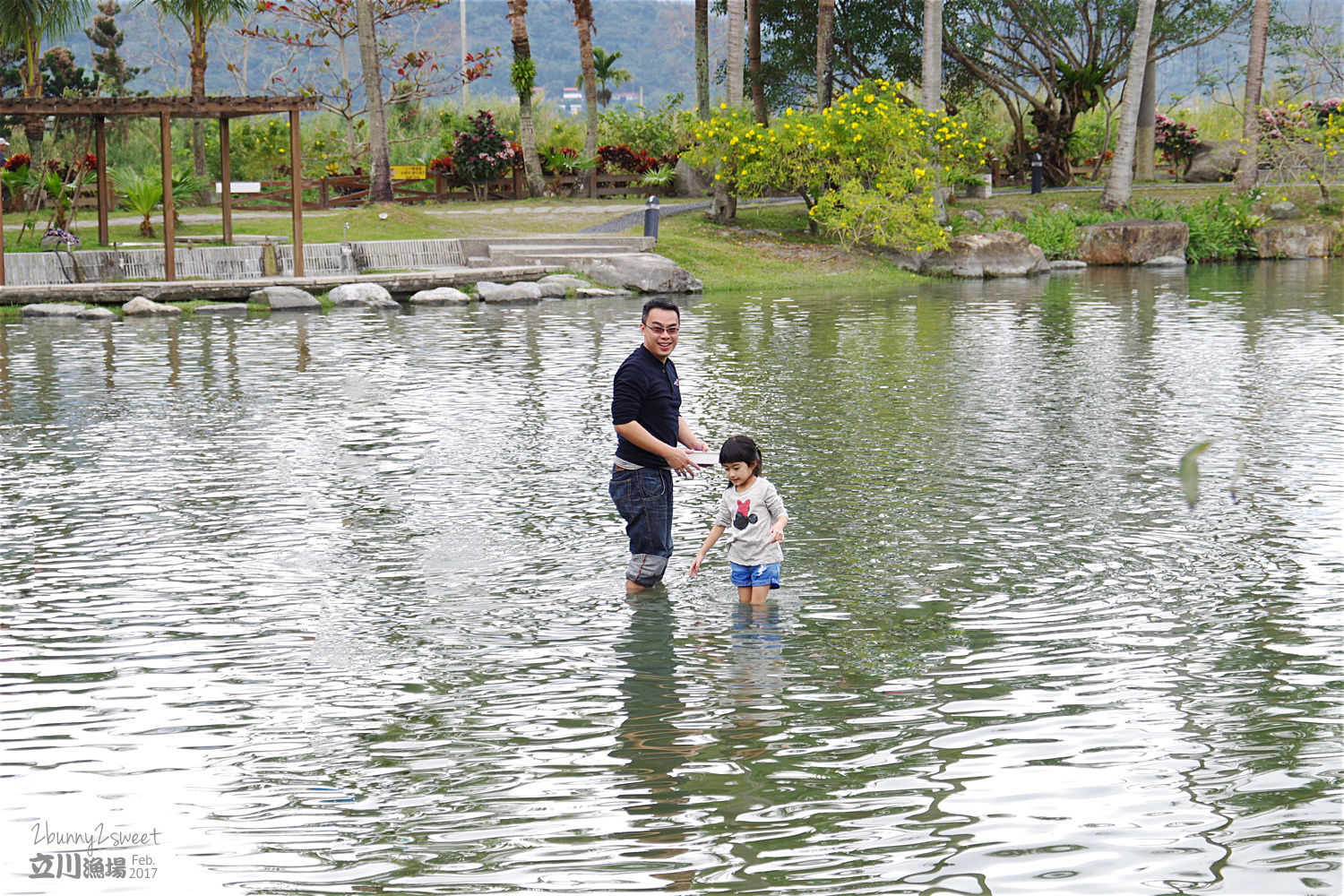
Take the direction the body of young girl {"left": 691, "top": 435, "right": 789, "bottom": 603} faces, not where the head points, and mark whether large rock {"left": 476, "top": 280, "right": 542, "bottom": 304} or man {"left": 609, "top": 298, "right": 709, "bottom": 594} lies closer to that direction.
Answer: the man

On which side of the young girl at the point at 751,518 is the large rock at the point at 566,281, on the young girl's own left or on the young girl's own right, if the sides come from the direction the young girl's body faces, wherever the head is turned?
on the young girl's own right

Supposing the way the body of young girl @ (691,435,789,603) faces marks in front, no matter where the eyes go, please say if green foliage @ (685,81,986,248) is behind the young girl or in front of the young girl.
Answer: behind

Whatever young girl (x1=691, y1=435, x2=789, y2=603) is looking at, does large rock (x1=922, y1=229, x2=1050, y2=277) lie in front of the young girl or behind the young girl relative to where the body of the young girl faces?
behind

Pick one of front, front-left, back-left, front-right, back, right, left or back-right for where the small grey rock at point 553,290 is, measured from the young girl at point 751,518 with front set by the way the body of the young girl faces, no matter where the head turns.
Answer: back-right

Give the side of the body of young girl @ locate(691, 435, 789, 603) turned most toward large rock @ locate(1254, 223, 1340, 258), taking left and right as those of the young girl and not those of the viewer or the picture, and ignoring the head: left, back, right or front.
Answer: back

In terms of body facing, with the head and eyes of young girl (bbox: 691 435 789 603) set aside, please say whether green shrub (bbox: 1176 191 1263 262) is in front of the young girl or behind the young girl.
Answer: behind

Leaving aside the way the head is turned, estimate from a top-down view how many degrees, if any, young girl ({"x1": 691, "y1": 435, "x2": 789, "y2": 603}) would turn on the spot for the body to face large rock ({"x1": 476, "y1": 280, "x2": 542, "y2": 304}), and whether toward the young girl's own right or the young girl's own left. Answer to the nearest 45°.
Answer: approximately 135° to the young girl's own right

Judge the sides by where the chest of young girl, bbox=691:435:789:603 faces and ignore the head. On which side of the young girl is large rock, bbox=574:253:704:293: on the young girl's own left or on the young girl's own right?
on the young girl's own right

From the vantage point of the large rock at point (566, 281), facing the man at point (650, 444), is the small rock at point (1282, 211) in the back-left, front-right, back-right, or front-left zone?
back-left

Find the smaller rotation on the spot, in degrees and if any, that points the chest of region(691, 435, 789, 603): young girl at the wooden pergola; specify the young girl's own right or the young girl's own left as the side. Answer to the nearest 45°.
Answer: approximately 90° to the young girl's own right

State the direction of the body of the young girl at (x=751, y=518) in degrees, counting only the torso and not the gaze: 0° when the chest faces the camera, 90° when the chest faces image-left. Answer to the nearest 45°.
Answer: approximately 45°
